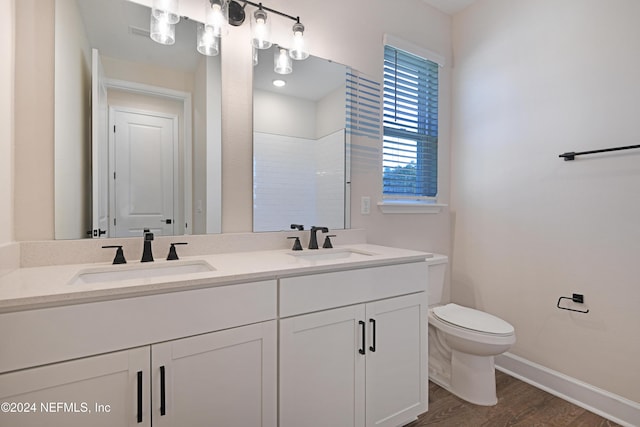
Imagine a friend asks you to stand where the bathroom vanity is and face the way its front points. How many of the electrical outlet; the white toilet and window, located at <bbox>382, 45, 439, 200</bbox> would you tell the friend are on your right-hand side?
0

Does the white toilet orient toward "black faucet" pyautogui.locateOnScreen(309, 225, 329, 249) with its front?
no

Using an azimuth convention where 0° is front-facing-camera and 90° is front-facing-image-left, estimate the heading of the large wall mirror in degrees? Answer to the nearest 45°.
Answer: approximately 315°

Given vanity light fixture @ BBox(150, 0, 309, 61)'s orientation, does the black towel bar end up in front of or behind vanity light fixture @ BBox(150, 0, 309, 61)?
in front

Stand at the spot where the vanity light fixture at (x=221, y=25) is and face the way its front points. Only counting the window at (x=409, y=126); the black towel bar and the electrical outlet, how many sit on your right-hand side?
0

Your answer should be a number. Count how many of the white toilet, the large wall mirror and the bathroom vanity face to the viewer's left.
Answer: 0

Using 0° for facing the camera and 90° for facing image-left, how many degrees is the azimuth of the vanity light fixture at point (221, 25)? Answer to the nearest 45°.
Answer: approximately 315°

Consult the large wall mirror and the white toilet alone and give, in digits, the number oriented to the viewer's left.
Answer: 0

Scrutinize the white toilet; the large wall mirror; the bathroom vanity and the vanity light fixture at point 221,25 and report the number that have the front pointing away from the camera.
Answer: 0

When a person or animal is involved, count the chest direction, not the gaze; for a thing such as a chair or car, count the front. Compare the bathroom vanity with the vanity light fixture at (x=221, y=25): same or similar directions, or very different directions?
same or similar directions

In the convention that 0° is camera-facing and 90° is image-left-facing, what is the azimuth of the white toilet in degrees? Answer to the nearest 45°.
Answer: approximately 315°

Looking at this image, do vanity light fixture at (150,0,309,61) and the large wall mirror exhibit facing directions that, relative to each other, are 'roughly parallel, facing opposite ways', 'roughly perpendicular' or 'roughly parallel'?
roughly parallel

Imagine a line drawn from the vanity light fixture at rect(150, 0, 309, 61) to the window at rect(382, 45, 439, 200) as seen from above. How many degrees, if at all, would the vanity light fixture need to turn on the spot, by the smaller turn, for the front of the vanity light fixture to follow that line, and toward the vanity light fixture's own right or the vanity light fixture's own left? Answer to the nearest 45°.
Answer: approximately 45° to the vanity light fixture's own left

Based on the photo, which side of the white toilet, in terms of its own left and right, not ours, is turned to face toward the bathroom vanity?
right
